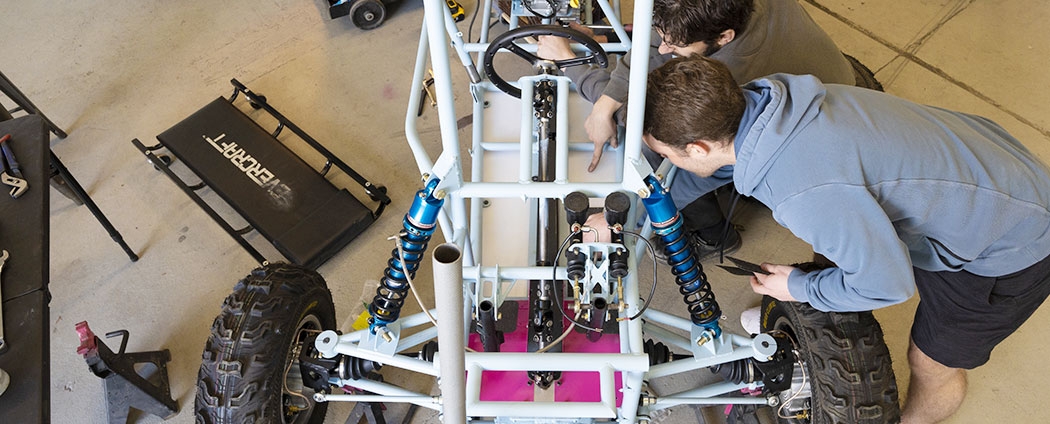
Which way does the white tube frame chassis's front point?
toward the camera

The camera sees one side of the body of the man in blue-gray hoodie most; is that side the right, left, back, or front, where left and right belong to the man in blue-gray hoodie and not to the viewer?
left

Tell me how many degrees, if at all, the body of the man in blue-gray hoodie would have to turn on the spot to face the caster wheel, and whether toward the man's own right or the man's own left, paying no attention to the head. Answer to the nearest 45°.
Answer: approximately 45° to the man's own right

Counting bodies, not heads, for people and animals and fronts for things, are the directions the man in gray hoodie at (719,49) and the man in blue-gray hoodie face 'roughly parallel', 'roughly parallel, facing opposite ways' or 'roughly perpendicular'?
roughly parallel

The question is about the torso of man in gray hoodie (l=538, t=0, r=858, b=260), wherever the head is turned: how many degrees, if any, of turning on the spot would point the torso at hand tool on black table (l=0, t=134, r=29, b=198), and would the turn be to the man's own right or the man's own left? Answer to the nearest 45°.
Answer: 0° — they already face it

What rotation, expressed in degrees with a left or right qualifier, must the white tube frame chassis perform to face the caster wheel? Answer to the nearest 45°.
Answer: approximately 180°

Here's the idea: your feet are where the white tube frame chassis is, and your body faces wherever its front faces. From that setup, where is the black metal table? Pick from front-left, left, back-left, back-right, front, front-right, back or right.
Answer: right

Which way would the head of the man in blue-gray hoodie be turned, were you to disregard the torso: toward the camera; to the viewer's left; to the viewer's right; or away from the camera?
to the viewer's left

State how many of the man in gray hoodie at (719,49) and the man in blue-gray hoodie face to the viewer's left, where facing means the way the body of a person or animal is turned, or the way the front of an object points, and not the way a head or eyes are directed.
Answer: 2

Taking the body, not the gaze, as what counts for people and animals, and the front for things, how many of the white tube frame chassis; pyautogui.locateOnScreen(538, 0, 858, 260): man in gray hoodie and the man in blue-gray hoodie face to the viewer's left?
2

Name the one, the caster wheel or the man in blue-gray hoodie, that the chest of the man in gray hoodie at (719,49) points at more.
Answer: the caster wheel

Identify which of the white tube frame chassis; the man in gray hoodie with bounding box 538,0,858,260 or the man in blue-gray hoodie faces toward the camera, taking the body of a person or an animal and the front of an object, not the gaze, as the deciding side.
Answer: the white tube frame chassis

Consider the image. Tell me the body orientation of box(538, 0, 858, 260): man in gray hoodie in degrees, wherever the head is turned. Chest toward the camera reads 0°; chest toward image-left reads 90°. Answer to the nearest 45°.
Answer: approximately 90°

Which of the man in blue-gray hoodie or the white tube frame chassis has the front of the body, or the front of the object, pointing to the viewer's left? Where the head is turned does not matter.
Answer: the man in blue-gray hoodie

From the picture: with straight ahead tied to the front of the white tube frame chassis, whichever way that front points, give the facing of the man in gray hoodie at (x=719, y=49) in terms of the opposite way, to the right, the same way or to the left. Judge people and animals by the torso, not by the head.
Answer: to the right

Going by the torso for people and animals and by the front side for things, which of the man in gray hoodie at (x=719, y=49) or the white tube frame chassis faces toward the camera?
the white tube frame chassis

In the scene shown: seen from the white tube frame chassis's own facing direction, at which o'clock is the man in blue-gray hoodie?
The man in blue-gray hoodie is roughly at 9 o'clock from the white tube frame chassis.
